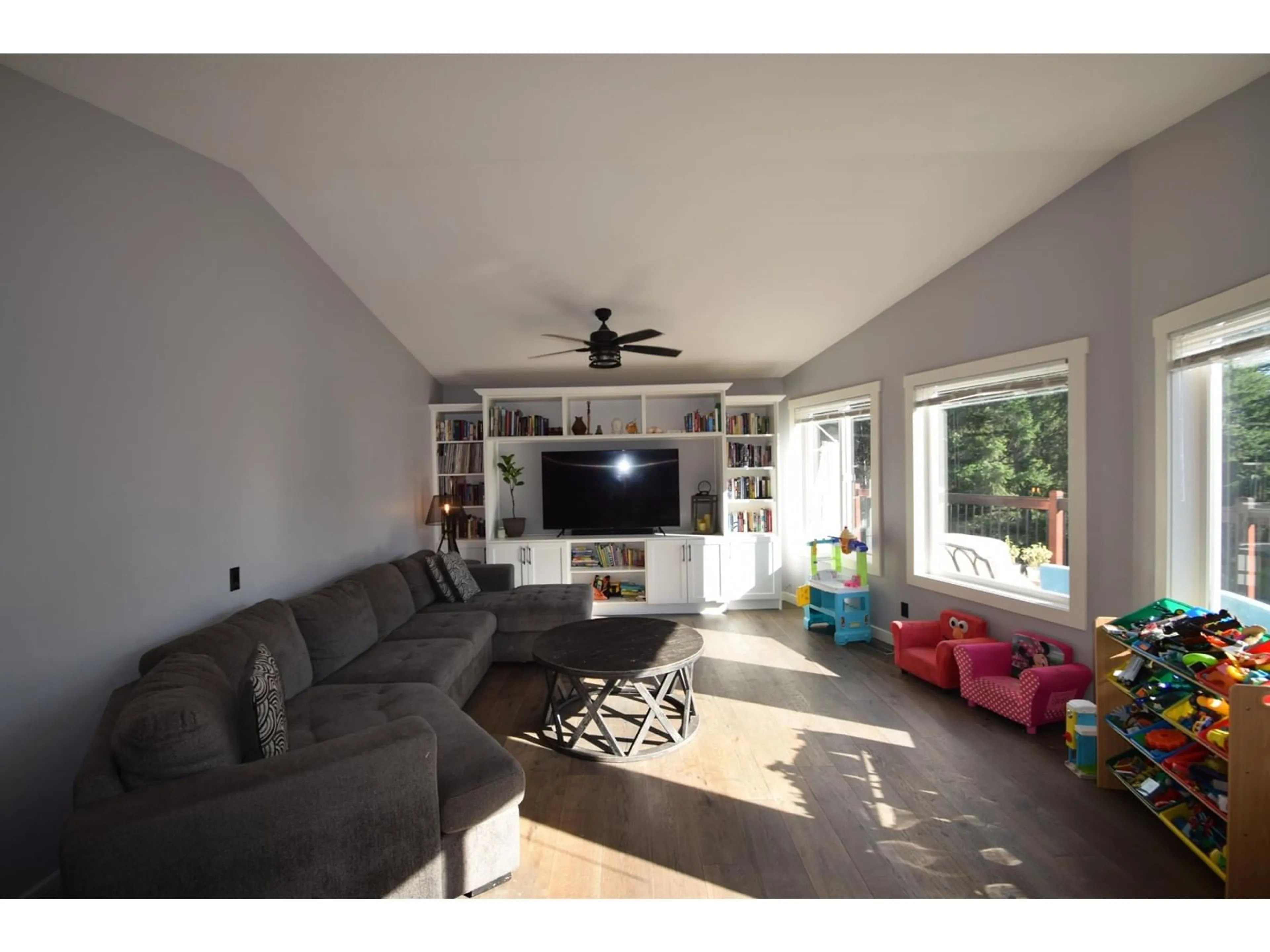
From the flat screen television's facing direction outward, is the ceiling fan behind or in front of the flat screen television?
in front

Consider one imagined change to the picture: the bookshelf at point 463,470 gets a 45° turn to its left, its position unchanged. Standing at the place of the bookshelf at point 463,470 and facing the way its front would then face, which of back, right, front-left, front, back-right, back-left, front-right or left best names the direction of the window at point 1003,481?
front

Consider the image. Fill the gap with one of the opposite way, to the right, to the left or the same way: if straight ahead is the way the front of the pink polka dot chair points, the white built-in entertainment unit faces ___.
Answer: to the left

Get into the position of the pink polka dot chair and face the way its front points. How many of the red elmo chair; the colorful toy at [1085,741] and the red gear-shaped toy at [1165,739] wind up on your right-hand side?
1

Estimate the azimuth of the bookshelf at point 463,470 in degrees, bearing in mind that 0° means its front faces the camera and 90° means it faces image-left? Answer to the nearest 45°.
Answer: approximately 0°

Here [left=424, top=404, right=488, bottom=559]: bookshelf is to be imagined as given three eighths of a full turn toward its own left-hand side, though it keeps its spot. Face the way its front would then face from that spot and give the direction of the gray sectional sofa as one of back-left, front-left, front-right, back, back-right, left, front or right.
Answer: back-right

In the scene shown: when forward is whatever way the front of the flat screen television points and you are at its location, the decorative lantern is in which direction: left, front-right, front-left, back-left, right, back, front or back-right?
left

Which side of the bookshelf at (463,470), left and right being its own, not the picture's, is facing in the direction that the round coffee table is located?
front

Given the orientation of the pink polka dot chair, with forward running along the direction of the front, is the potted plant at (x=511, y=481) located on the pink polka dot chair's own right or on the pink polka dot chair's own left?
on the pink polka dot chair's own right

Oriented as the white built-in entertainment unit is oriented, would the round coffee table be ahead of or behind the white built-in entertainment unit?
ahead
